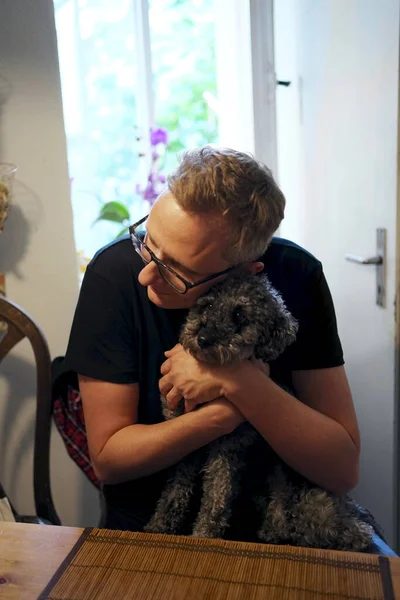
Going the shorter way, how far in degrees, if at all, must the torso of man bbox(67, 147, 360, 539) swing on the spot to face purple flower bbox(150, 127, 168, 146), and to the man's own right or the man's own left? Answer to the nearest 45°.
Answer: approximately 180°

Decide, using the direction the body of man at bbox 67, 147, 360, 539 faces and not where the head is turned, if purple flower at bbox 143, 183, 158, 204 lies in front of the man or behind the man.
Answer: behind

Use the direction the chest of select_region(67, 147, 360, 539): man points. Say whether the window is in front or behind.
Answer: behind
